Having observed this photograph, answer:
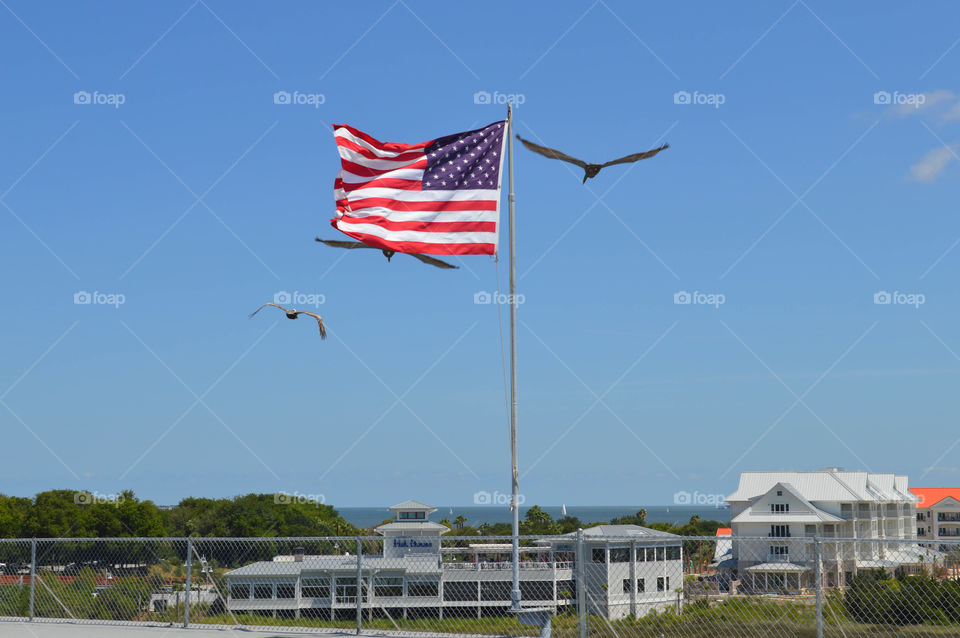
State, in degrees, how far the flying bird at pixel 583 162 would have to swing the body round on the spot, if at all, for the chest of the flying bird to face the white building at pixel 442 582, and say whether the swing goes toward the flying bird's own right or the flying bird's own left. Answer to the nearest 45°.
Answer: approximately 180°

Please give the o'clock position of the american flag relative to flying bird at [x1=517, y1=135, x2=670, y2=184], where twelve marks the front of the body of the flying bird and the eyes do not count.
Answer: The american flag is roughly at 3 o'clock from the flying bird.

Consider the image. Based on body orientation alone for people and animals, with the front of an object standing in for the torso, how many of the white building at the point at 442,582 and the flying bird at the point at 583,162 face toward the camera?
2

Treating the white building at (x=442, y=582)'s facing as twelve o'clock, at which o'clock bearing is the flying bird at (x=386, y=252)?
The flying bird is roughly at 12 o'clock from the white building.

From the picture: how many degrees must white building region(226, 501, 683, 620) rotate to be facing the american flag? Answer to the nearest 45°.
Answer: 0° — it already faces it

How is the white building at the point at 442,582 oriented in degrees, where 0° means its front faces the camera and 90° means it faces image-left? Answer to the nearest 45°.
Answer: approximately 0°

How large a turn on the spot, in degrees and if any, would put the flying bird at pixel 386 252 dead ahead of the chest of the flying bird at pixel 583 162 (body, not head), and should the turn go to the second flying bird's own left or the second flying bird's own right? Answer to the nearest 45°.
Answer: approximately 90° to the second flying bird's own right

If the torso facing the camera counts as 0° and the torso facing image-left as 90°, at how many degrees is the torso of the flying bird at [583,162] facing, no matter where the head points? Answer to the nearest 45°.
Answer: approximately 0°
